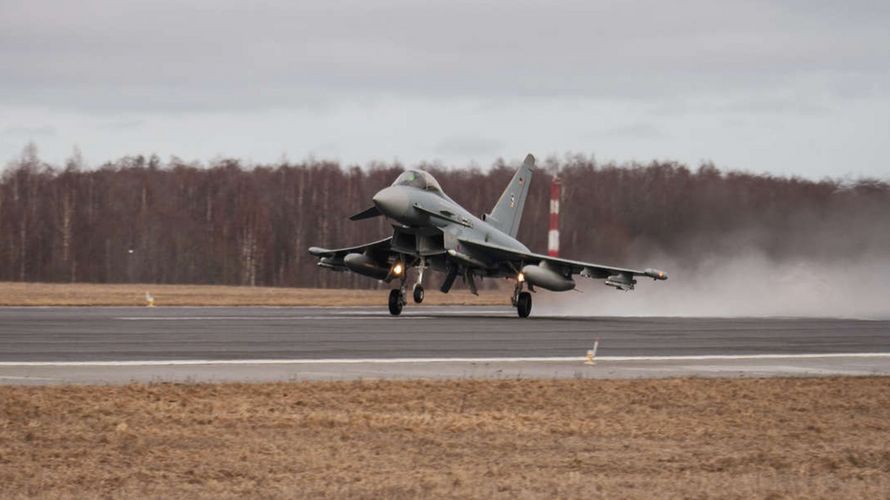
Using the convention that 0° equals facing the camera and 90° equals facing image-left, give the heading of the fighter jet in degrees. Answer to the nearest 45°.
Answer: approximately 45°
